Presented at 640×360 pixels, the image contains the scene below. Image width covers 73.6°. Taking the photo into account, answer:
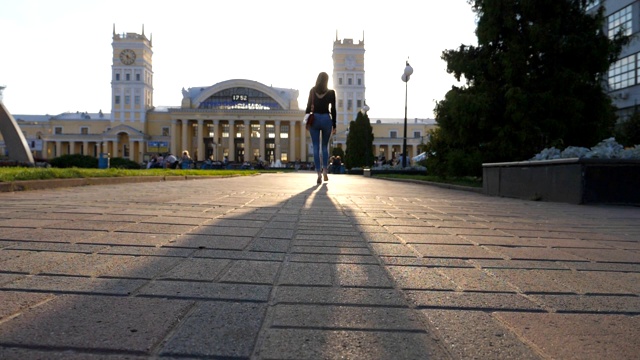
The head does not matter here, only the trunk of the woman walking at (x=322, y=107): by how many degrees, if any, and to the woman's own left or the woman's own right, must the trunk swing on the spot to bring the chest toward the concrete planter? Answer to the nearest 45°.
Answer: approximately 135° to the woman's own right

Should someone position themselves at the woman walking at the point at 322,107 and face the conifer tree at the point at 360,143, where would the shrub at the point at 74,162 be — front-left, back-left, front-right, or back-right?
front-left

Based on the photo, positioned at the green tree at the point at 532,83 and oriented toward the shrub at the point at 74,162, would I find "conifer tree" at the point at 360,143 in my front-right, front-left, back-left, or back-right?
front-right

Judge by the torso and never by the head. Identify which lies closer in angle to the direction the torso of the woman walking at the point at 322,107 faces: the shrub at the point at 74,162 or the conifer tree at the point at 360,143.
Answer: the conifer tree

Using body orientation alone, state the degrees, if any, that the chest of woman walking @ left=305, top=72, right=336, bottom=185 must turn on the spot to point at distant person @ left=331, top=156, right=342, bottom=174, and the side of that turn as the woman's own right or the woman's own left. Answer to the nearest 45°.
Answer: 0° — they already face them

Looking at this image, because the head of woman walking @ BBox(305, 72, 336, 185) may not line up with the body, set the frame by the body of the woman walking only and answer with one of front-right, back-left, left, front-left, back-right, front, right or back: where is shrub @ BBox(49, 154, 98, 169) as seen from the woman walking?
front-left

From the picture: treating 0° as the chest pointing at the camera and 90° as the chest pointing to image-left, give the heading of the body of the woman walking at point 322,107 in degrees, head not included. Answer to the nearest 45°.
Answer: approximately 180°

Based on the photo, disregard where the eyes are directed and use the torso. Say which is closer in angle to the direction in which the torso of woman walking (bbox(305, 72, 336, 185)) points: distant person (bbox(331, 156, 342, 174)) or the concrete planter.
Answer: the distant person

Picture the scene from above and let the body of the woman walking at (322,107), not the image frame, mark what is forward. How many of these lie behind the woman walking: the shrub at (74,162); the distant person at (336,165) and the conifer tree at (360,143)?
0

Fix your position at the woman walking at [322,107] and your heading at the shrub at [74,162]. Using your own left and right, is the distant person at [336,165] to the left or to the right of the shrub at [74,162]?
right

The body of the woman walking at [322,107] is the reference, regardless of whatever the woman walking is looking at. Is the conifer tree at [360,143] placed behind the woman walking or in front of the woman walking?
in front

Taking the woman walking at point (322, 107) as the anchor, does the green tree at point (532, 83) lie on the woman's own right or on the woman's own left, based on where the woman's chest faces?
on the woman's own right
